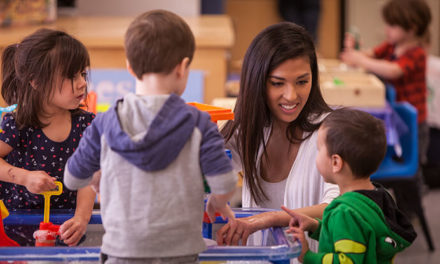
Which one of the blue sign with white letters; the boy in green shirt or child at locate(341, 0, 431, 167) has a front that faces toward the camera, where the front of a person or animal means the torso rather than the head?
the blue sign with white letters

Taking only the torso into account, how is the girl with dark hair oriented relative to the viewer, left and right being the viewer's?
facing the viewer and to the right of the viewer

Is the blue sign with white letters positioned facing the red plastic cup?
yes

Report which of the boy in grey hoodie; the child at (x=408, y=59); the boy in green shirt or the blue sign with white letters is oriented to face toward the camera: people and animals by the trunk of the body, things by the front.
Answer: the blue sign with white letters

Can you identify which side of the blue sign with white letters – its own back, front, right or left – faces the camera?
front

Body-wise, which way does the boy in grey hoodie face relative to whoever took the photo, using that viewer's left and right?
facing away from the viewer

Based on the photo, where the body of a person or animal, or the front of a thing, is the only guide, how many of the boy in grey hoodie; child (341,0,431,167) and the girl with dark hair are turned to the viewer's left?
1

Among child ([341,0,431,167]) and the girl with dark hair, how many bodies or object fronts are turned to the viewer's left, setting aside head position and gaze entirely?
1

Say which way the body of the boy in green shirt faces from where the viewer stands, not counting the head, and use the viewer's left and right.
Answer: facing away from the viewer and to the left of the viewer

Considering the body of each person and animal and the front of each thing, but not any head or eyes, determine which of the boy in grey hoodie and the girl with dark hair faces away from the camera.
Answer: the boy in grey hoodie

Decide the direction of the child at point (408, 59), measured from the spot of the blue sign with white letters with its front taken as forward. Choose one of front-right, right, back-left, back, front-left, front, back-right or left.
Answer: left

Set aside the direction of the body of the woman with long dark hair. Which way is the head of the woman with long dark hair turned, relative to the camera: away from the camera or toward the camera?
toward the camera

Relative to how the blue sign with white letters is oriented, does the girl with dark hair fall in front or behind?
in front

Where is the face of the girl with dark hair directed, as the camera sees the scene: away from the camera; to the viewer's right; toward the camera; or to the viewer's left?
to the viewer's right

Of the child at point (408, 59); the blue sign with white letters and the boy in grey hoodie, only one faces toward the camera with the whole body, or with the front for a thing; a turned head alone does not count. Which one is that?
the blue sign with white letters

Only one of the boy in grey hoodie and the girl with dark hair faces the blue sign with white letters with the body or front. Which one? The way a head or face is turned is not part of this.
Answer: the boy in grey hoodie

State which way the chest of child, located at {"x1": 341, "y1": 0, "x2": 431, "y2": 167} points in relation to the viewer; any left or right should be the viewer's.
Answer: facing to the left of the viewer

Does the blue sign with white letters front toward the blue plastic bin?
yes
